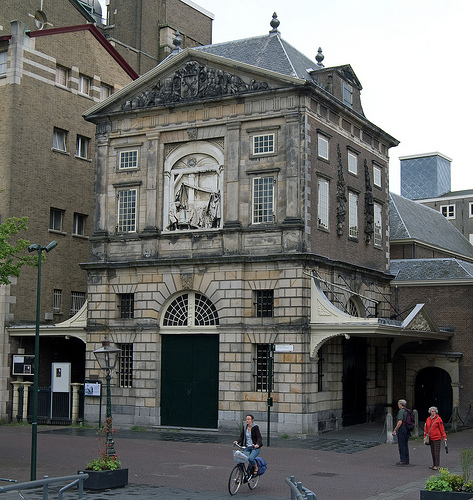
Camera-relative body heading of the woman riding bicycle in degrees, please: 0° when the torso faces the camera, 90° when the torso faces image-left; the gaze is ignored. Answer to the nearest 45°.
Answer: approximately 45°

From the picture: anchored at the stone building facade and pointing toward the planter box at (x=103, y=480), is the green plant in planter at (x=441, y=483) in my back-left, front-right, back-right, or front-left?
front-left

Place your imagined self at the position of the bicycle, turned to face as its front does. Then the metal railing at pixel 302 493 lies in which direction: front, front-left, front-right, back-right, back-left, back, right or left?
front-left

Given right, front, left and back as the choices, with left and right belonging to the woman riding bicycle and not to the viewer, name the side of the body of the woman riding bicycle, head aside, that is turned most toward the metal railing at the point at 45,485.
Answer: front

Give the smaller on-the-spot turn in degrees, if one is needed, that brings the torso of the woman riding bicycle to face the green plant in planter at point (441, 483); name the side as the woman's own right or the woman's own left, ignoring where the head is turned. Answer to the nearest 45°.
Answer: approximately 90° to the woman's own left

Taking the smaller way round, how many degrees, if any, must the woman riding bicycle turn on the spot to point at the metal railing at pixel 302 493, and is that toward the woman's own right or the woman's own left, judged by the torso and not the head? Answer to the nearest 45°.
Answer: approximately 45° to the woman's own left

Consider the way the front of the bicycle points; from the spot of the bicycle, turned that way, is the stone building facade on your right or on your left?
on your right

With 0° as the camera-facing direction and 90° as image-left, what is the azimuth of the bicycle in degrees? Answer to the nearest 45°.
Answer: approximately 45°

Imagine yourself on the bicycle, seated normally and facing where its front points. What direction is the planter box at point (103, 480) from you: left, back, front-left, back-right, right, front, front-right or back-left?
front-right

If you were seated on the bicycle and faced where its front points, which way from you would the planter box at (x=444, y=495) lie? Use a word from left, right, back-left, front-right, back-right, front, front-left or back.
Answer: left

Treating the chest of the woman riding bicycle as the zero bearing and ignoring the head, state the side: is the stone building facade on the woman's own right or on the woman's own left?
on the woman's own right

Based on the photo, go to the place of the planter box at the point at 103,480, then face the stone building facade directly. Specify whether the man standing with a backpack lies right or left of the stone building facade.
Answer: right

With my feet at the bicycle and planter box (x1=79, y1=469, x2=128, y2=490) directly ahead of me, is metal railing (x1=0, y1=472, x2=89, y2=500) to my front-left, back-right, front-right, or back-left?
front-left

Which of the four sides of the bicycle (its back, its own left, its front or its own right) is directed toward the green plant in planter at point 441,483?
left

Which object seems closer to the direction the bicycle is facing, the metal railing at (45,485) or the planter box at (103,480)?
the metal railing

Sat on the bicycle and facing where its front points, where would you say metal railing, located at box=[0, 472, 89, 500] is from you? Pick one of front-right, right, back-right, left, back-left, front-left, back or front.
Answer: front

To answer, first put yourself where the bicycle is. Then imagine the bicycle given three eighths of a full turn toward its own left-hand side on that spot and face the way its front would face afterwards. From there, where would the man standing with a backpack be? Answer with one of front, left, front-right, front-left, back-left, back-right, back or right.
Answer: front-left
